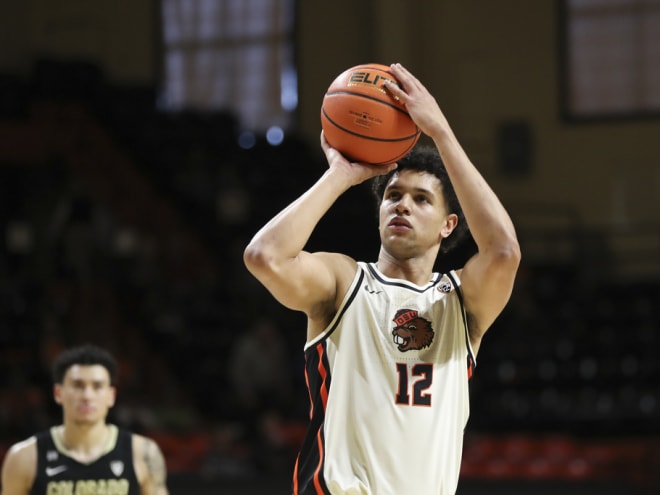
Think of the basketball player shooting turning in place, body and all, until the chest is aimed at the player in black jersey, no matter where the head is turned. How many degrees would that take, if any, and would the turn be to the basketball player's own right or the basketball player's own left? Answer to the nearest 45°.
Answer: approximately 135° to the basketball player's own right

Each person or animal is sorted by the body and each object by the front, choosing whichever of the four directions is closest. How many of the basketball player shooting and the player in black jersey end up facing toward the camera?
2

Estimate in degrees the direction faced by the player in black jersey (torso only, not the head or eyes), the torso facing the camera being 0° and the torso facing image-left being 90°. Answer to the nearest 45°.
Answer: approximately 0°

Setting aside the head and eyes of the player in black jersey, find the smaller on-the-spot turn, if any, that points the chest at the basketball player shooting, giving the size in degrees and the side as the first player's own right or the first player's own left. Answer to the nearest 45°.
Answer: approximately 45° to the first player's own left

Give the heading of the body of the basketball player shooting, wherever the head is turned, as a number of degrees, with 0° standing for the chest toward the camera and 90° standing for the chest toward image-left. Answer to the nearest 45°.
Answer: approximately 0°
